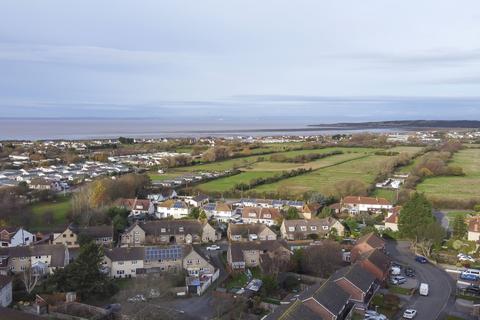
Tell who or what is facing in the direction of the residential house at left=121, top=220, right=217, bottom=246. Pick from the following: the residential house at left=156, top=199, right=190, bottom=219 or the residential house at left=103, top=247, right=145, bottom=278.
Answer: the residential house at left=156, top=199, right=190, bottom=219

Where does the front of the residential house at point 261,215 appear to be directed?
toward the camera

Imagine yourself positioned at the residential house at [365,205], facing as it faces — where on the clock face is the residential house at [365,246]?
the residential house at [365,246] is roughly at 12 o'clock from the residential house at [365,205].

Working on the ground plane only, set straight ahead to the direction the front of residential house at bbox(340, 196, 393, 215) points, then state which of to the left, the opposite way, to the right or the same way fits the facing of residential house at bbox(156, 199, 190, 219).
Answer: the same way

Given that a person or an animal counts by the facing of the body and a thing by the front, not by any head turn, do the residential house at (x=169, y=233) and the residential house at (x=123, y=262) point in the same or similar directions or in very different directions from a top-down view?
same or similar directions

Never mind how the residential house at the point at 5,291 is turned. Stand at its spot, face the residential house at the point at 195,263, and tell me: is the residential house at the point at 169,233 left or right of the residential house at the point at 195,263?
left

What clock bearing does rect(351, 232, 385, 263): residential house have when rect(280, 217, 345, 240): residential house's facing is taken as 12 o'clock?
rect(351, 232, 385, 263): residential house is roughly at 11 o'clock from rect(280, 217, 345, 240): residential house.

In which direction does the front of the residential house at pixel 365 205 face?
toward the camera

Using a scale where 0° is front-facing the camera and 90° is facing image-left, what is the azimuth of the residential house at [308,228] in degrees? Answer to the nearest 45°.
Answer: approximately 0°

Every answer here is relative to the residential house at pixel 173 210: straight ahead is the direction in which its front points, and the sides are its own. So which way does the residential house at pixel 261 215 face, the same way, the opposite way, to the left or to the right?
the same way

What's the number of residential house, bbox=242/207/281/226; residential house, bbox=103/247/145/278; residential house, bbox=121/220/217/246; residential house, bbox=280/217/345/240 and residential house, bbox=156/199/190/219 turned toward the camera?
5

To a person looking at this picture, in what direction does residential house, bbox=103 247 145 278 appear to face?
facing the viewer

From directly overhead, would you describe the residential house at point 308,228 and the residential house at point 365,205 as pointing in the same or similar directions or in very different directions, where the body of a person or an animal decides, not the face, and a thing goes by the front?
same or similar directions

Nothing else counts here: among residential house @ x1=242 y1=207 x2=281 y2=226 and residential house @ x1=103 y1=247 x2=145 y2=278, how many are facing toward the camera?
2

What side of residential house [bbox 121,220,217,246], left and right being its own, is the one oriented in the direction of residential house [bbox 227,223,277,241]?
left

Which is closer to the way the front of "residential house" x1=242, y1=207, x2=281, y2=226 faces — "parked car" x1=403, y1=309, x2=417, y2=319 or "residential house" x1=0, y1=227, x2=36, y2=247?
the parked car

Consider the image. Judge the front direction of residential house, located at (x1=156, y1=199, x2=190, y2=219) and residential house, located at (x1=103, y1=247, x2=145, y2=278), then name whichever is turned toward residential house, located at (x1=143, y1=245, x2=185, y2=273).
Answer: residential house, located at (x1=156, y1=199, x2=190, y2=219)

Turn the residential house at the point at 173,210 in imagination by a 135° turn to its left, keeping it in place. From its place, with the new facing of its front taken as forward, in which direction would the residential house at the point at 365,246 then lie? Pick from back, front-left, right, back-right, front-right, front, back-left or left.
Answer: right
